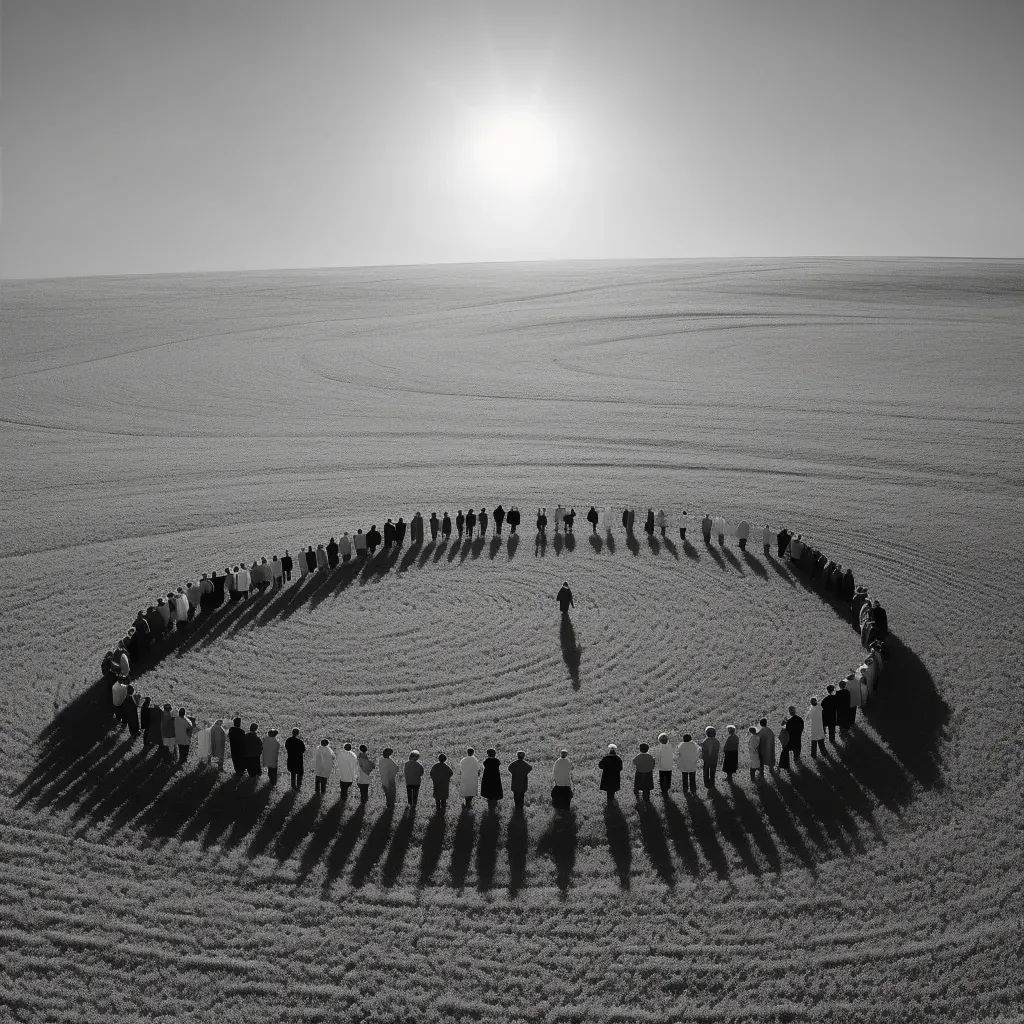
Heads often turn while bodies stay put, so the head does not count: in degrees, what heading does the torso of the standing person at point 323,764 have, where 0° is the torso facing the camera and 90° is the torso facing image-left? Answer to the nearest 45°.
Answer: approximately 180°

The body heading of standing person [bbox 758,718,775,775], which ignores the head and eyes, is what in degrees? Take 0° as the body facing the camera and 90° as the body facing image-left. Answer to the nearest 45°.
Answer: approximately 135°

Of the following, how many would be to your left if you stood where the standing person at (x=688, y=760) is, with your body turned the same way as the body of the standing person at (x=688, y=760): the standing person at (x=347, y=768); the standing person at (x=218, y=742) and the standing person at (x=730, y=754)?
2

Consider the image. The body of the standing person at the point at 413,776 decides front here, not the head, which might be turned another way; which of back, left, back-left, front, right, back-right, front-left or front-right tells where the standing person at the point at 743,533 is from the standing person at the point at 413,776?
front-right

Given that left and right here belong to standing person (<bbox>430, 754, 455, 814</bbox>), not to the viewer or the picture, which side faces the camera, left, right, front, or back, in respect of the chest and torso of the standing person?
back

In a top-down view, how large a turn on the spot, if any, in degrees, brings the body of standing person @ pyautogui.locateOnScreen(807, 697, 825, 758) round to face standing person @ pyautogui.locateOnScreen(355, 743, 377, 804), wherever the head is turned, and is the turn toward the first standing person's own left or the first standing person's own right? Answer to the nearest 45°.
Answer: approximately 90° to the first standing person's own left

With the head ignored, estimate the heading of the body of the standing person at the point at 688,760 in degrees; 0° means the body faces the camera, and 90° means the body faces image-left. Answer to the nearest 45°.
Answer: approximately 180°

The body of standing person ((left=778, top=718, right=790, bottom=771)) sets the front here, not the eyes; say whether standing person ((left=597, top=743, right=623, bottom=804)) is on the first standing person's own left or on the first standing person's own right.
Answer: on the first standing person's own left

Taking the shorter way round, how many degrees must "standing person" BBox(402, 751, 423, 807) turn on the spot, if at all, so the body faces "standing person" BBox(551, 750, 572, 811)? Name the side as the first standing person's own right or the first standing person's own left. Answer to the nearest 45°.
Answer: approximately 90° to the first standing person's own right

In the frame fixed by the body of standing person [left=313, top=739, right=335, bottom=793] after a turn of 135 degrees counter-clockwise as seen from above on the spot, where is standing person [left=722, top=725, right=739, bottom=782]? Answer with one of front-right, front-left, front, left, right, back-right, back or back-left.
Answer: back-left

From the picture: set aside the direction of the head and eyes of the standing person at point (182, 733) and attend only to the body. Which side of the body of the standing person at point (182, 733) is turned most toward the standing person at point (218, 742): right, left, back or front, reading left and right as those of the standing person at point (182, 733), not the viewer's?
right

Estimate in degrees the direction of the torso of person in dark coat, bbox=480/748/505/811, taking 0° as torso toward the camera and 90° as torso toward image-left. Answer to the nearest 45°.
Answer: approximately 180°

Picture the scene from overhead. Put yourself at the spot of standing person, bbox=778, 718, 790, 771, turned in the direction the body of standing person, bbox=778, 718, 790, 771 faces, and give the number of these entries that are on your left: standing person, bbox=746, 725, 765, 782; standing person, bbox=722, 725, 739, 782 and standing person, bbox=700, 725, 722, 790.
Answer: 3
